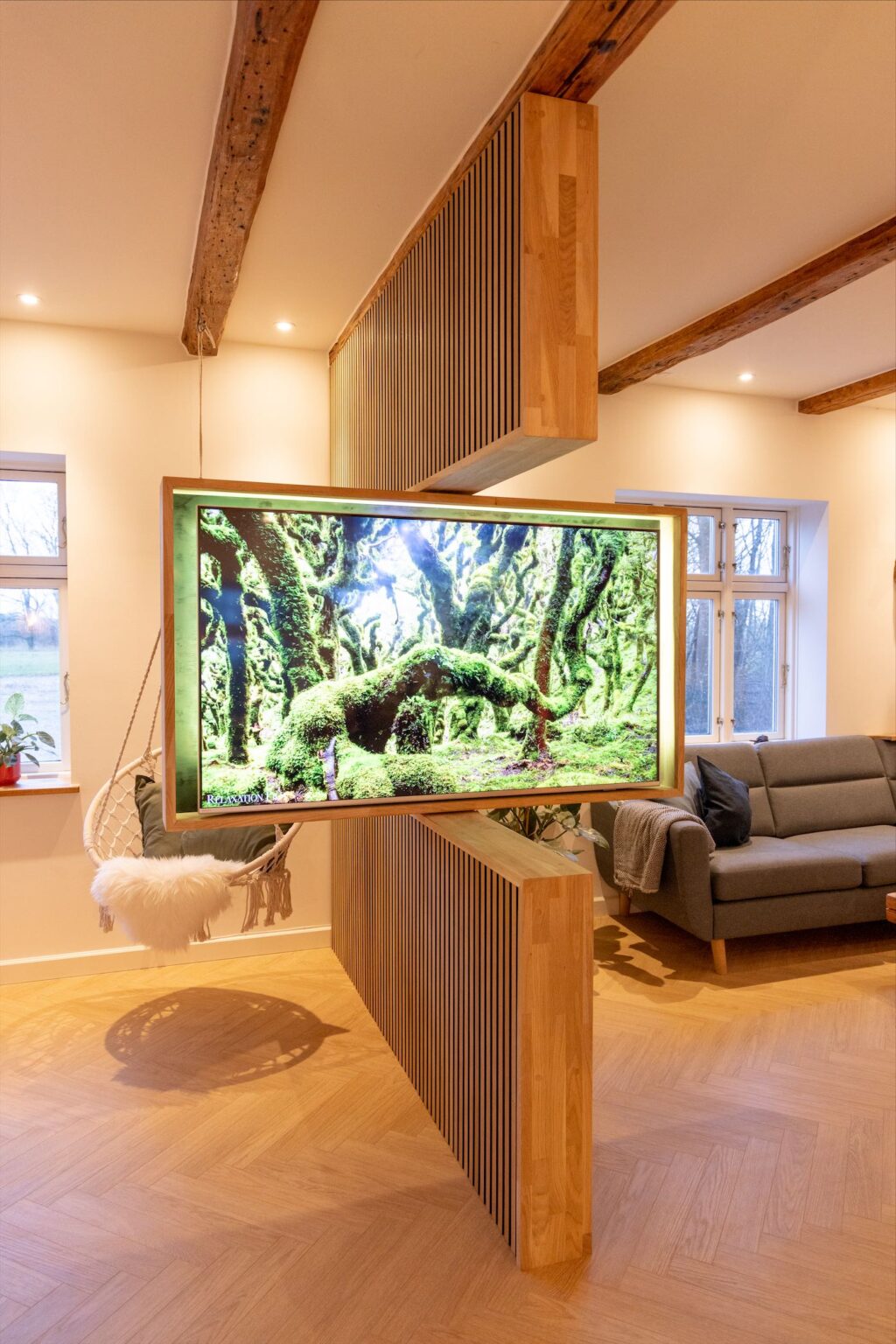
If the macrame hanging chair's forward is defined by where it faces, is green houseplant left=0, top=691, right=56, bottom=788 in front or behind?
behind

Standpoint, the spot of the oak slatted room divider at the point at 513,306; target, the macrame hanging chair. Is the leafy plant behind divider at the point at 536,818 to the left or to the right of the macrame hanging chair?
right

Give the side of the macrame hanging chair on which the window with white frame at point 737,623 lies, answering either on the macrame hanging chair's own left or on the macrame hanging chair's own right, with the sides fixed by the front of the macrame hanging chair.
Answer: on the macrame hanging chair's own left

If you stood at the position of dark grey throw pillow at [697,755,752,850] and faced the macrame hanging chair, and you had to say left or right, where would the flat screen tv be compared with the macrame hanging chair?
left

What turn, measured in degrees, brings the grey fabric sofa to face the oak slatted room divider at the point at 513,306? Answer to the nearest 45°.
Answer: approximately 45° to its right

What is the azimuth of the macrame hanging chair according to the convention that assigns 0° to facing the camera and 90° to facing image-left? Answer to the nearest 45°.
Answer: approximately 315°
